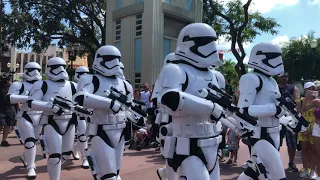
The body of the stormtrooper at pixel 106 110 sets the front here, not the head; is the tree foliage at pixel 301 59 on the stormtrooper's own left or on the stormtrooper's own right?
on the stormtrooper's own left

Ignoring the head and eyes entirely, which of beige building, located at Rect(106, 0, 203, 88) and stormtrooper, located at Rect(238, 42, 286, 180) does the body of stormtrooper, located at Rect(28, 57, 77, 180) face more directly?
the stormtrooper

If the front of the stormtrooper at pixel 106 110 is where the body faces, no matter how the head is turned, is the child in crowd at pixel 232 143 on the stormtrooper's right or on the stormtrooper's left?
on the stormtrooper's left

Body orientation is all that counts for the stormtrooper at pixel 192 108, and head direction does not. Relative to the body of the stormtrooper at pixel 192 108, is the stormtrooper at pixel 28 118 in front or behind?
behind
